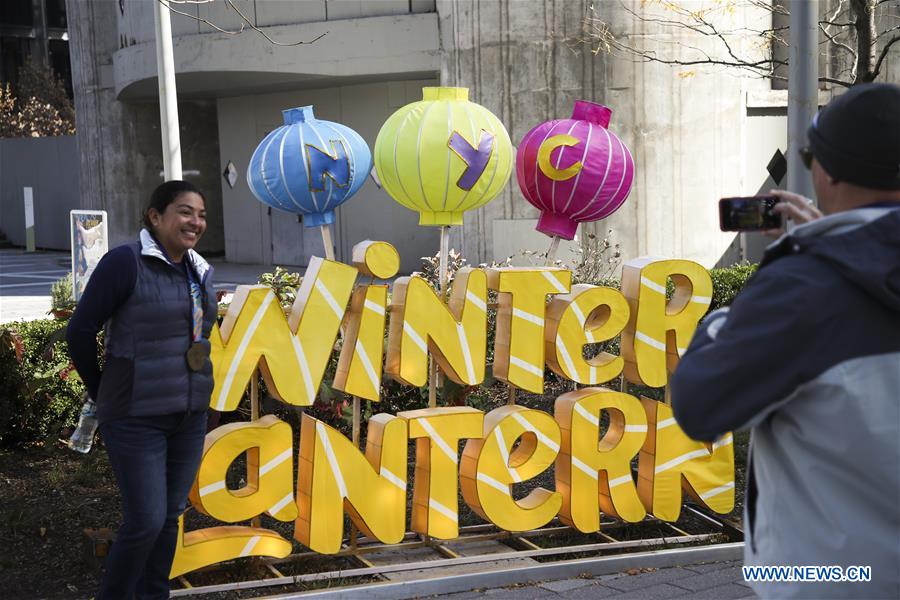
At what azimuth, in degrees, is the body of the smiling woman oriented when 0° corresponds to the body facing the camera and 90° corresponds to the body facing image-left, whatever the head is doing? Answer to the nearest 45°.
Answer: approximately 315°

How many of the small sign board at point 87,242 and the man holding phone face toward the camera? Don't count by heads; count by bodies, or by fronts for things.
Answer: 1

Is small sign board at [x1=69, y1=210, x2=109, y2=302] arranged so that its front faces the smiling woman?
yes

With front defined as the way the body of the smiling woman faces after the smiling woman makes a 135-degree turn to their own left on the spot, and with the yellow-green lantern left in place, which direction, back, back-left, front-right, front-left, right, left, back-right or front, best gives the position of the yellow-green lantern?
front-right

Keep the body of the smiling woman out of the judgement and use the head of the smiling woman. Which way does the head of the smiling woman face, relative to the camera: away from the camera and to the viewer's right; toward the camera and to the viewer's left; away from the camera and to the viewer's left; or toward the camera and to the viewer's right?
toward the camera and to the viewer's right

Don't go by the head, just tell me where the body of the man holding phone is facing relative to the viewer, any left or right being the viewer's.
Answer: facing away from the viewer and to the left of the viewer

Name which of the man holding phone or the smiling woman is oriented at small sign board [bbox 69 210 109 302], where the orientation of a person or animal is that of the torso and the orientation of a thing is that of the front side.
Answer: the man holding phone

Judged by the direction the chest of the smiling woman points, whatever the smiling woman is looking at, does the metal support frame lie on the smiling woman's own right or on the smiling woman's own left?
on the smiling woman's own left

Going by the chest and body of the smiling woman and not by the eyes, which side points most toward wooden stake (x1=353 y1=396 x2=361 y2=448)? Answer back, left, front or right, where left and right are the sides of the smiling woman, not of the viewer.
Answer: left

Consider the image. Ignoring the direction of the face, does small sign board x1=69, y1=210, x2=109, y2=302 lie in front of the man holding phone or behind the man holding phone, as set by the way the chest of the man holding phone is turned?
in front

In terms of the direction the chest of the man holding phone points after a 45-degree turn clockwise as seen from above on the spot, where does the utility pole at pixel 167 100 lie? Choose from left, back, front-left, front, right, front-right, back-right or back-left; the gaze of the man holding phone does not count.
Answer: front-left

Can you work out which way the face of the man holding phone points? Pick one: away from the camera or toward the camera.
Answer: away from the camera

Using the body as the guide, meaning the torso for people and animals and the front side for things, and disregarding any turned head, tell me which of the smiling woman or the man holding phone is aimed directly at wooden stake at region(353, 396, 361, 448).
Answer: the man holding phone

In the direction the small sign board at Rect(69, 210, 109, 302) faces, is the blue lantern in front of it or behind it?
in front

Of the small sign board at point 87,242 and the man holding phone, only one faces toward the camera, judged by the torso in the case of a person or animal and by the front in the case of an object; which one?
the small sign board

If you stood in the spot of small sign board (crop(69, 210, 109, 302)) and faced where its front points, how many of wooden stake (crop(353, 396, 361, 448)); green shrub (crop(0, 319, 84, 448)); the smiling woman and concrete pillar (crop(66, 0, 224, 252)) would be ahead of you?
3

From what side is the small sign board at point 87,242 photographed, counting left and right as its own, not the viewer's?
front

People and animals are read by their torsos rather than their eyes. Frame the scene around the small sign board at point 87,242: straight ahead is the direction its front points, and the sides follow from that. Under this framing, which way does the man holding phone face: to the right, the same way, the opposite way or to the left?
the opposite way
